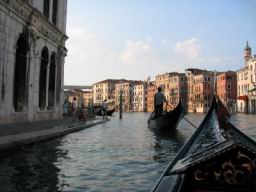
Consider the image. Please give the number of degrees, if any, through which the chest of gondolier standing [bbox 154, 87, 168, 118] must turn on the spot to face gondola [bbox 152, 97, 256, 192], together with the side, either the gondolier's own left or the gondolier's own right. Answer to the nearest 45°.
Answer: approximately 180°

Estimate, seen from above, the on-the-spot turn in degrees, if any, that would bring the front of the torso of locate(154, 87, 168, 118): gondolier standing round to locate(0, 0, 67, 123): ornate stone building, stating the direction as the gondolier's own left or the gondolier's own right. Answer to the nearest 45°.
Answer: approximately 90° to the gondolier's own left

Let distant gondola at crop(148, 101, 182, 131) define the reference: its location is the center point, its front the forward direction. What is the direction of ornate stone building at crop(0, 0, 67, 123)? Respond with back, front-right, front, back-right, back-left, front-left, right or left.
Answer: front-left

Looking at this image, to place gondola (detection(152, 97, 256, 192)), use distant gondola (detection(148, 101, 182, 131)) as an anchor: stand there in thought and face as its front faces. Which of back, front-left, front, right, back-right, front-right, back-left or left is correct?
back-left

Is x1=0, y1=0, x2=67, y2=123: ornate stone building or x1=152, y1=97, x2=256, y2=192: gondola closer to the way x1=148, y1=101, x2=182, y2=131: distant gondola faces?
the ornate stone building

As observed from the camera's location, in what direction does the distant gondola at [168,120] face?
facing away from the viewer and to the left of the viewer

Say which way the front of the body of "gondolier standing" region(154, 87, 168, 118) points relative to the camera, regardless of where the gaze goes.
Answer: away from the camera

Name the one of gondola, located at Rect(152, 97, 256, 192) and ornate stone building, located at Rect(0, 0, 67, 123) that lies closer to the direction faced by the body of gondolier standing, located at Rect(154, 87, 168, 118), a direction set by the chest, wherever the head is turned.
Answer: the ornate stone building
